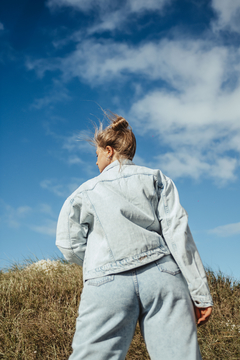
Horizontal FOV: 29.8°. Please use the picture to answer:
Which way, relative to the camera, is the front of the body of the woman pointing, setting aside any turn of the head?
away from the camera

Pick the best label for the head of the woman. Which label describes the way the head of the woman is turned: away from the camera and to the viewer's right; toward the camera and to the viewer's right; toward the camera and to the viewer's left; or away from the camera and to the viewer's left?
away from the camera and to the viewer's left
